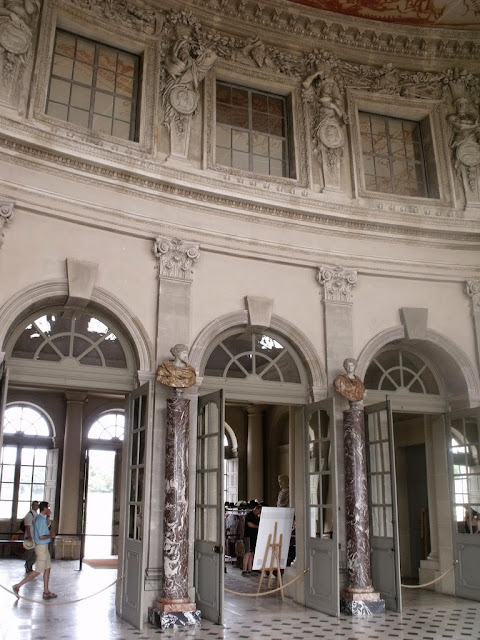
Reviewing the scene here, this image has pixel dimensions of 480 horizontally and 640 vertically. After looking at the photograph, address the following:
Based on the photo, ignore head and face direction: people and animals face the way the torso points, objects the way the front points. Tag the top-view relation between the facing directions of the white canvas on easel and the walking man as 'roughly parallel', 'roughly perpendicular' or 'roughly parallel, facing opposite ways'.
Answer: roughly perpendicular

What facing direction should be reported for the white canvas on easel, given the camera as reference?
facing the viewer

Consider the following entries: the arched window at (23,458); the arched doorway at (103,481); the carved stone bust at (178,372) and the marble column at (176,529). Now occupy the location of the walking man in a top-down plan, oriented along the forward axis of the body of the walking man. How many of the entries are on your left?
2

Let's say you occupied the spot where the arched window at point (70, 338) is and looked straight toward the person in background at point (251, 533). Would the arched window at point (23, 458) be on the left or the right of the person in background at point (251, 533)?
left

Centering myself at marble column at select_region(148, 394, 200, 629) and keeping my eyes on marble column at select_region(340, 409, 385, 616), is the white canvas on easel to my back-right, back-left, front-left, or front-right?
front-left

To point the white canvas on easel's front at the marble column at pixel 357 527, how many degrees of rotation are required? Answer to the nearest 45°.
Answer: approximately 45° to its left
